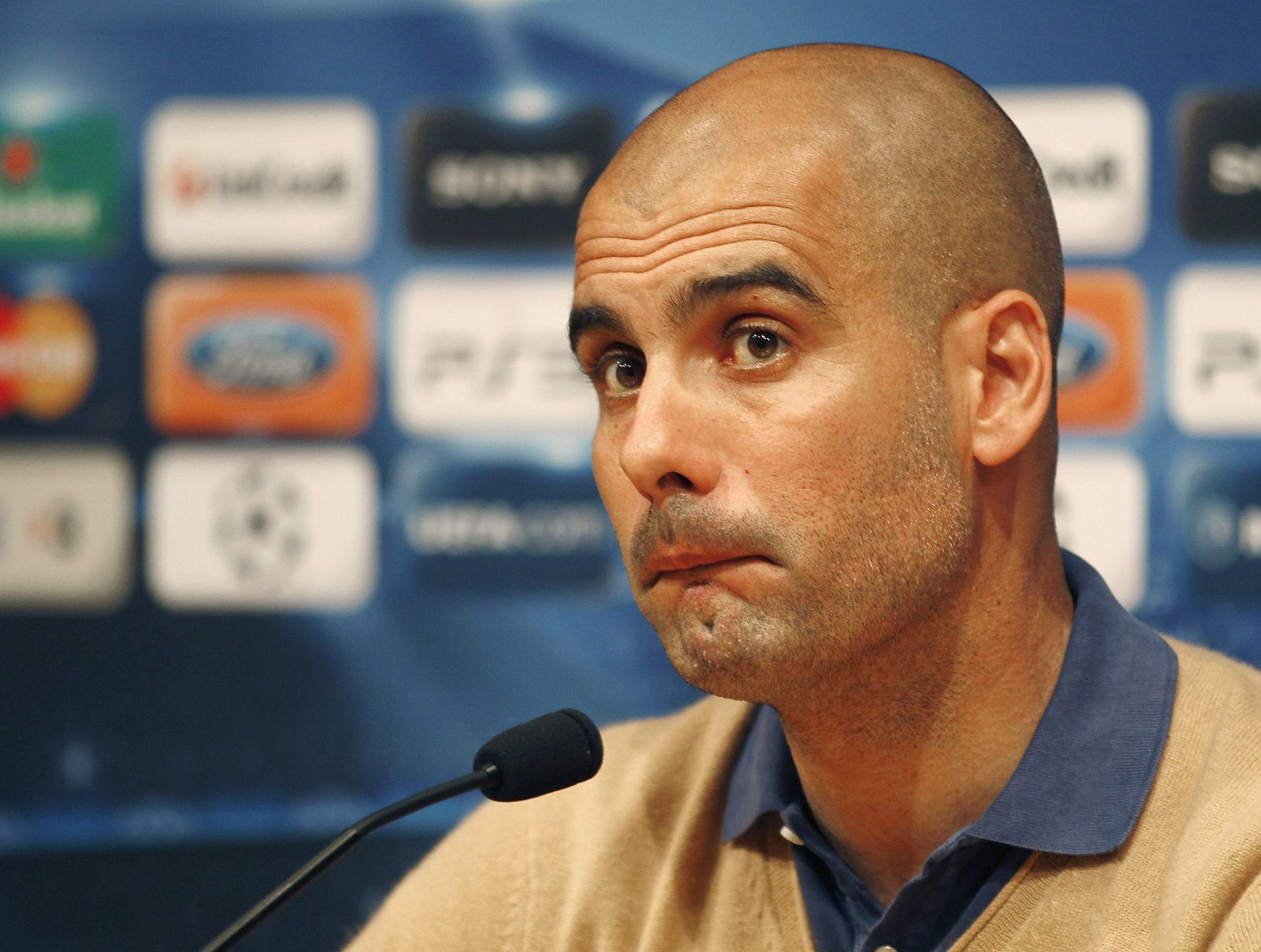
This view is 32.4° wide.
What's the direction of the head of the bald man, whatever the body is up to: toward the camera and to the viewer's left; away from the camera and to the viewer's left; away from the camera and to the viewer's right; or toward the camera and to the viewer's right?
toward the camera and to the viewer's left

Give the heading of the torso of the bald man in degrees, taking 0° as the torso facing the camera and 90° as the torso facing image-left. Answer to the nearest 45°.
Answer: approximately 45°
